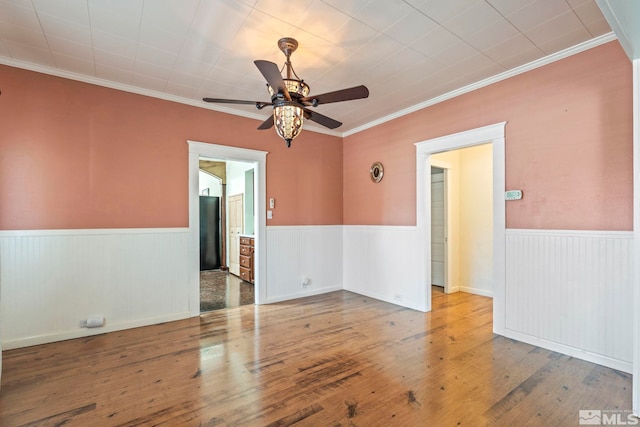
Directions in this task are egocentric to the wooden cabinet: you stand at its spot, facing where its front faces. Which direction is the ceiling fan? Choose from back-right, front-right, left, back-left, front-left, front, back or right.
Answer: front-left

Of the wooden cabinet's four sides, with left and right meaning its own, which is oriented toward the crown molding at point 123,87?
front

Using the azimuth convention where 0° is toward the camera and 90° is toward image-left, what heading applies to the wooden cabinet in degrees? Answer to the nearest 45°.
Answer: approximately 45°

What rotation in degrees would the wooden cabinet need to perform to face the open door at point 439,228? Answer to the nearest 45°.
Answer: approximately 90° to its left

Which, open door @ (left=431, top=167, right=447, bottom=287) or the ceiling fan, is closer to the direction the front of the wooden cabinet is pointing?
the ceiling fan

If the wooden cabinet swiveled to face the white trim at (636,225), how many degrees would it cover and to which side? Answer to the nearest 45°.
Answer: approximately 90° to its left

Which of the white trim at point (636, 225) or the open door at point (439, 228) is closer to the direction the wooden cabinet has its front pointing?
the white trim

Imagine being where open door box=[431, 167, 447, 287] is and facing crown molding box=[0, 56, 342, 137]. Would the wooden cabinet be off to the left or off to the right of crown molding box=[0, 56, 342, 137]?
right
